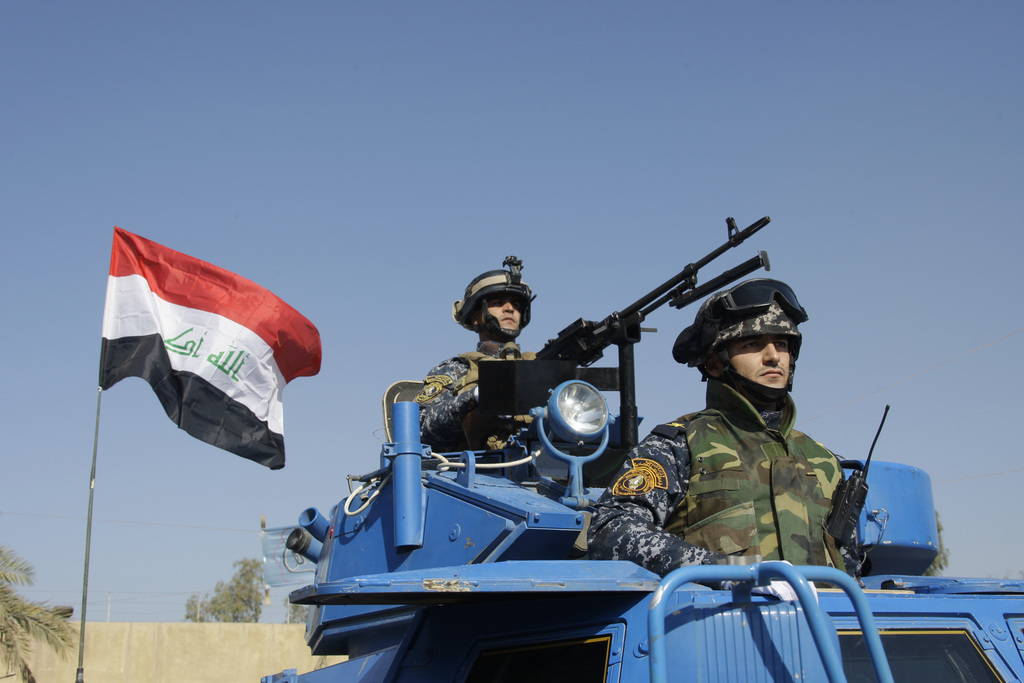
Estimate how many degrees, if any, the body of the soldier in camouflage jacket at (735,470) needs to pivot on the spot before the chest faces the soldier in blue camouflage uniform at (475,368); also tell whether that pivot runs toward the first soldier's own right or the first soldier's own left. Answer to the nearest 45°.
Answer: approximately 180°

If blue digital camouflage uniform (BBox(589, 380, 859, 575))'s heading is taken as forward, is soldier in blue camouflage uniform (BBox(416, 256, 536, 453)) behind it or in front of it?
behind

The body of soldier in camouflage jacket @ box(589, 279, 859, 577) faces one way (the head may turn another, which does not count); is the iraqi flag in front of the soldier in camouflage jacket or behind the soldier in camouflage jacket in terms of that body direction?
behind

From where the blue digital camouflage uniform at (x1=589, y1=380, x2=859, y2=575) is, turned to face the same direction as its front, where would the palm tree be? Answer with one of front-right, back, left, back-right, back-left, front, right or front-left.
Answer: back

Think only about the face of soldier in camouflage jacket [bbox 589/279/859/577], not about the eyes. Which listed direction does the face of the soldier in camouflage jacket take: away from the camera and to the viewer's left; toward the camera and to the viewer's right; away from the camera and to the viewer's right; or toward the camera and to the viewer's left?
toward the camera and to the viewer's right

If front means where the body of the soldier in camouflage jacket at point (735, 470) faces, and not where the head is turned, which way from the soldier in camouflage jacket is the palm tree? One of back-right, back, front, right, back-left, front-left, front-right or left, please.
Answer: back

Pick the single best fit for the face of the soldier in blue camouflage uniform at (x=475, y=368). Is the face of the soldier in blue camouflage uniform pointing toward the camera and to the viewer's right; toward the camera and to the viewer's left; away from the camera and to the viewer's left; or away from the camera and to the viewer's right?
toward the camera and to the viewer's right

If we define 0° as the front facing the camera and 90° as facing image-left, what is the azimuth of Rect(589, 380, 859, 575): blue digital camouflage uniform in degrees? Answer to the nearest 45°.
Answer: approximately 315°

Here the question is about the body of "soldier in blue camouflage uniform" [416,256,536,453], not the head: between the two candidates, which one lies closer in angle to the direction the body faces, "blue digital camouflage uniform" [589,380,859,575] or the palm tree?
the blue digital camouflage uniform
